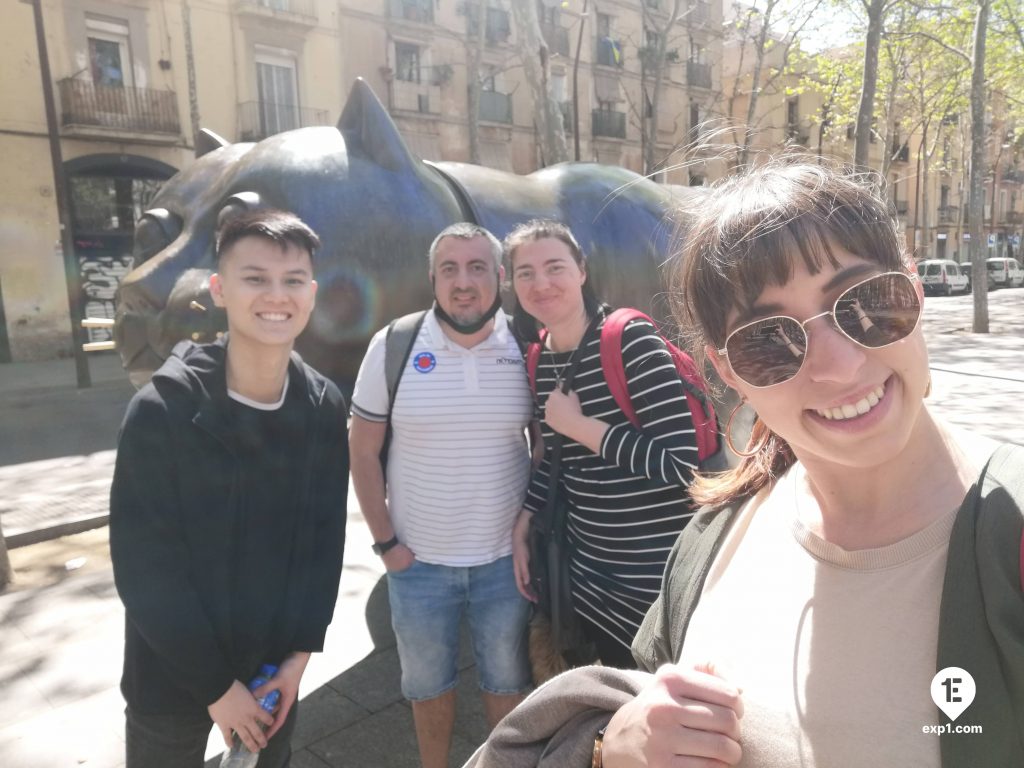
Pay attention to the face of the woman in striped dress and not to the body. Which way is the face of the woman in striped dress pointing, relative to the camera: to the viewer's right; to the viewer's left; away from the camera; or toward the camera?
toward the camera

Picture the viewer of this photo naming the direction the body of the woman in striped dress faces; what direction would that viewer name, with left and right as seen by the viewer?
facing the viewer and to the left of the viewer

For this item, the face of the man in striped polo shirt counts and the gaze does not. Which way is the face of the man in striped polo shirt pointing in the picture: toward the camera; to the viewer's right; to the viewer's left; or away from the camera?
toward the camera

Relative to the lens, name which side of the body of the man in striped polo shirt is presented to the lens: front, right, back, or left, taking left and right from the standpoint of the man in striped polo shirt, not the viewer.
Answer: front

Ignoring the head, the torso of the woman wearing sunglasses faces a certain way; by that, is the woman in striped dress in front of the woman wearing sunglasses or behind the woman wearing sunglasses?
behind

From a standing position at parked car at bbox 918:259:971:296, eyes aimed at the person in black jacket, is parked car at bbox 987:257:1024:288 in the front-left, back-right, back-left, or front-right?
back-left

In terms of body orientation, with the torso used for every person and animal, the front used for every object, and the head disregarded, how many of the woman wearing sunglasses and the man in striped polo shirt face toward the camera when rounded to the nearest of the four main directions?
2

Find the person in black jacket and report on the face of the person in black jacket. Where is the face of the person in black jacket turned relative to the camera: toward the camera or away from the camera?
toward the camera

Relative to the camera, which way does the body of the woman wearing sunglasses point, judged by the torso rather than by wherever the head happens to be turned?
toward the camera

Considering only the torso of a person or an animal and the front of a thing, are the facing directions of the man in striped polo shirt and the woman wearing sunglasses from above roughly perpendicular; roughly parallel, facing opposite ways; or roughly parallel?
roughly parallel

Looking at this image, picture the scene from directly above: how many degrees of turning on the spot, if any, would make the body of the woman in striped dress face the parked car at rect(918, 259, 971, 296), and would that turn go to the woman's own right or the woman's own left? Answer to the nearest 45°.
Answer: approximately 180°

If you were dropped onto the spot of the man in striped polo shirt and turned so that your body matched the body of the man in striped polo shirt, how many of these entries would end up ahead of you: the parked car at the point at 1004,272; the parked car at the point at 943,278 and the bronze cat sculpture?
0

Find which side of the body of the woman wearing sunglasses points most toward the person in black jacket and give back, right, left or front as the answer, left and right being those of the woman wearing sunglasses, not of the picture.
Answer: right

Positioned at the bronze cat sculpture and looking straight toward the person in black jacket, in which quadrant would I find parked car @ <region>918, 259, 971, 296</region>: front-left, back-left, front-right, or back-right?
back-left
